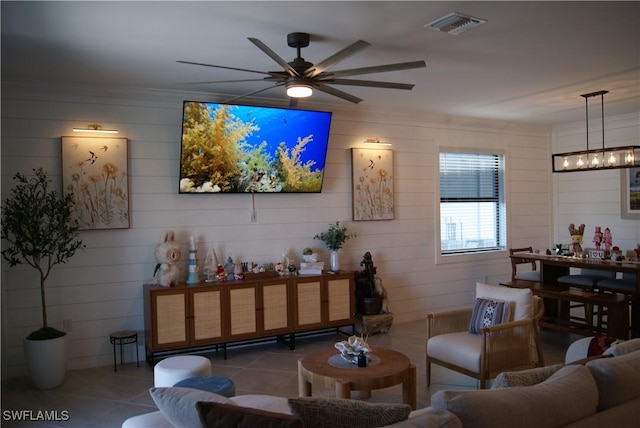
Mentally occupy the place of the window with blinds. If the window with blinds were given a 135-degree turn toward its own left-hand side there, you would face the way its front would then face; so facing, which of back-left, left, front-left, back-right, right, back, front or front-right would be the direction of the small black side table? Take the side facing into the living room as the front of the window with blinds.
back-left

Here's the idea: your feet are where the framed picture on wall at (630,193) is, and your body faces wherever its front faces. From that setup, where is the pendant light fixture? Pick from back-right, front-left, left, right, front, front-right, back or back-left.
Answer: front-left

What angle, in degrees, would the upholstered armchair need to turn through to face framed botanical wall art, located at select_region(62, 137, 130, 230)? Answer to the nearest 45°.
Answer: approximately 45° to its right

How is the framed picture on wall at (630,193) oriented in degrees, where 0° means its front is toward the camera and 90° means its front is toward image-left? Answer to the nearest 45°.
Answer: approximately 45°

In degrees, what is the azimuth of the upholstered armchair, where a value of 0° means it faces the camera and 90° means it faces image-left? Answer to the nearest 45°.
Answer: approximately 45°

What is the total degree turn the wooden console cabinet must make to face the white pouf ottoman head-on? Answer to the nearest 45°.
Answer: approximately 45° to its right

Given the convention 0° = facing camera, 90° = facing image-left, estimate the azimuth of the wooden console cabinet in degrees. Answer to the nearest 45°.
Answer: approximately 315°

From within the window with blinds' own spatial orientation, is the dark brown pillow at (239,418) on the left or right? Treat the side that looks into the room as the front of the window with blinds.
on its right

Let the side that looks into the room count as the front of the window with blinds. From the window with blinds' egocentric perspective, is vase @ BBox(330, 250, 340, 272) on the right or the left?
on its right

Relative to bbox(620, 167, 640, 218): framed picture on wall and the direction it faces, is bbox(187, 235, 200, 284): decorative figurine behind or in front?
in front

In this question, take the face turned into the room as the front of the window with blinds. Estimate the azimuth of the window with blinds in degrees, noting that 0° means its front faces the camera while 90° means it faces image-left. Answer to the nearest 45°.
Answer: approximately 315°

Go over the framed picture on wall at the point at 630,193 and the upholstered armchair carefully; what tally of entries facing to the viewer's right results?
0
